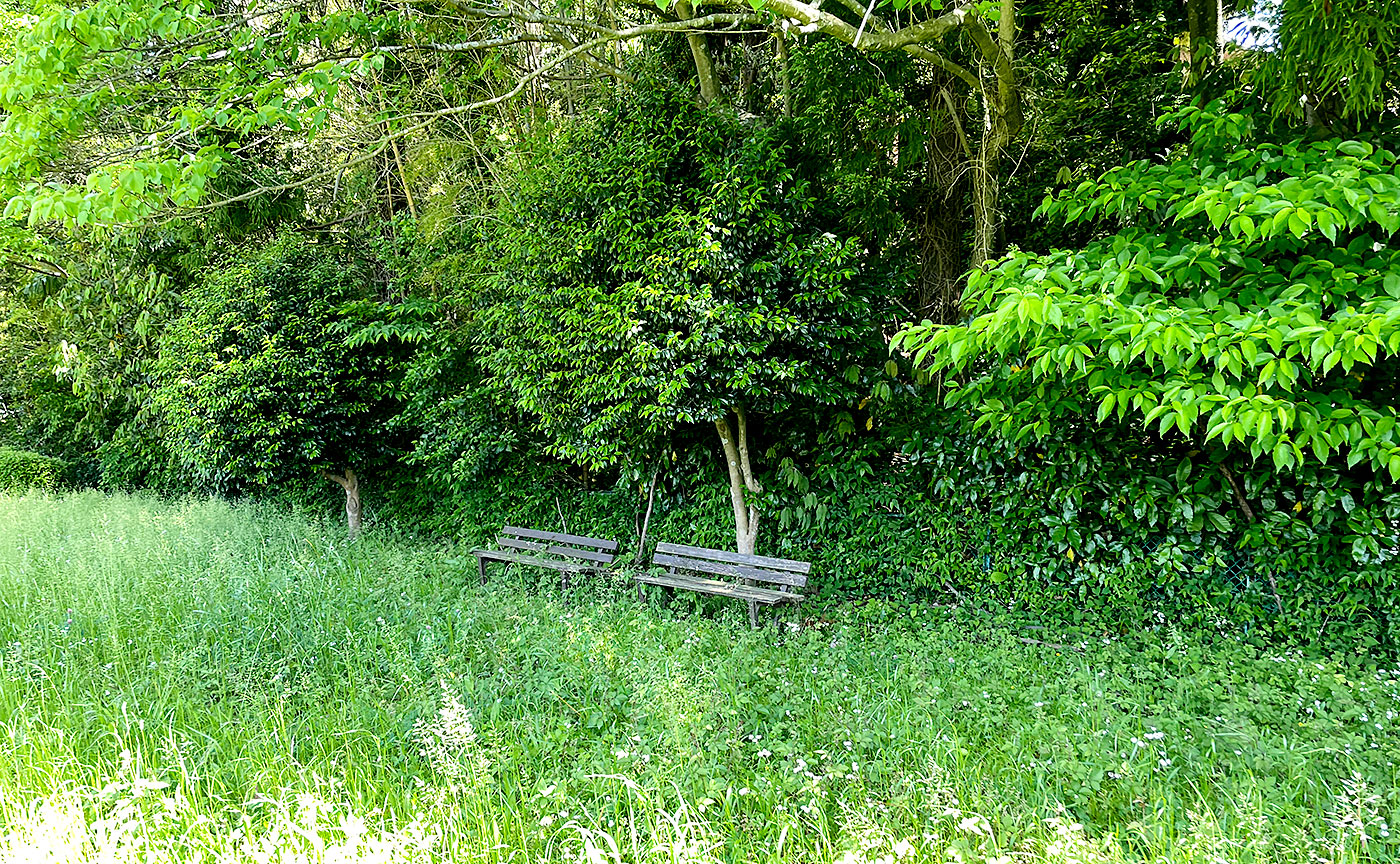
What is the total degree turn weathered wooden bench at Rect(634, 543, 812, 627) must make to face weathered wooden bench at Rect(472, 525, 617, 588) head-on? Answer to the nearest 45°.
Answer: approximately 90° to its right

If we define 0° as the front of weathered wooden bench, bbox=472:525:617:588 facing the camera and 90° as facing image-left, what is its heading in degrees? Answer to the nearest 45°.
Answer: approximately 45°

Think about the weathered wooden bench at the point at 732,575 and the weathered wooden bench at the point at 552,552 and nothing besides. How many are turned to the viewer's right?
0

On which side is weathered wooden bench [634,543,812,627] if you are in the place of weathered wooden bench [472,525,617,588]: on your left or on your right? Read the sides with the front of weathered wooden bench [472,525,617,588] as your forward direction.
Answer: on your left

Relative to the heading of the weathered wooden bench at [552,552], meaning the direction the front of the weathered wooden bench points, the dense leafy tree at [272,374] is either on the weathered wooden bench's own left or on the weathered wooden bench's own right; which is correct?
on the weathered wooden bench's own right

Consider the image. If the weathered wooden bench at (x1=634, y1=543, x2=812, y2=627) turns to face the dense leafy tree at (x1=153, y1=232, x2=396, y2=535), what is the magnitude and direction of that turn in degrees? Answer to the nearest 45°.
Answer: approximately 90° to its right
